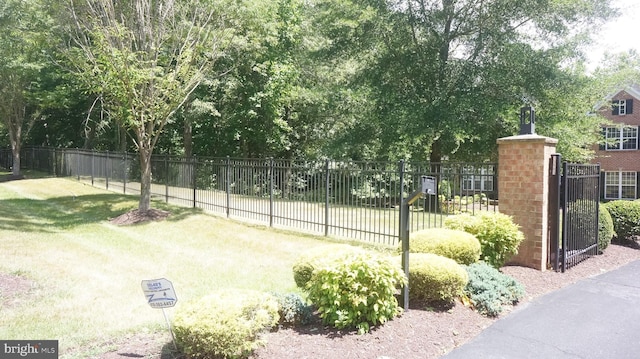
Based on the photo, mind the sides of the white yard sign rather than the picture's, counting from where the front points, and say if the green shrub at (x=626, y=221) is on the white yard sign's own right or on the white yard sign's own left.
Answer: on the white yard sign's own left

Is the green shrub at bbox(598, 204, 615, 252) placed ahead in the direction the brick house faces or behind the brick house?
ahead

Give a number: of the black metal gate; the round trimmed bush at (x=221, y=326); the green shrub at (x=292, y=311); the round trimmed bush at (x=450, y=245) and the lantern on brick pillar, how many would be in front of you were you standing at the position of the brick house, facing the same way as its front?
5

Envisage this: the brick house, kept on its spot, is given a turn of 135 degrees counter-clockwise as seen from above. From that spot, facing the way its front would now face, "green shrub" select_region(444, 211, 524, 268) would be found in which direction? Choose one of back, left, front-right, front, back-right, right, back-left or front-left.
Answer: back-right

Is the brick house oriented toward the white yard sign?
yes

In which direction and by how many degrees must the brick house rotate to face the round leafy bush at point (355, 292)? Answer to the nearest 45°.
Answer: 0° — it already faces it

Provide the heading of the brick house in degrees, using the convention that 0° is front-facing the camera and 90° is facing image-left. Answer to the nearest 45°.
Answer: approximately 0°

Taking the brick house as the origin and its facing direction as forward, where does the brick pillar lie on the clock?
The brick pillar is roughly at 12 o'clock from the brick house.

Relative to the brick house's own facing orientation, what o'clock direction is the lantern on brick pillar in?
The lantern on brick pillar is roughly at 12 o'clock from the brick house.

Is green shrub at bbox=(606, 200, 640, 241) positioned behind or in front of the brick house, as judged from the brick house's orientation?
in front

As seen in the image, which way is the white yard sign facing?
toward the camera

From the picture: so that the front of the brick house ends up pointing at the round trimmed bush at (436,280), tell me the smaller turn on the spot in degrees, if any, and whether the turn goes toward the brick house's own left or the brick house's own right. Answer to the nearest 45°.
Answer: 0° — it already faces it

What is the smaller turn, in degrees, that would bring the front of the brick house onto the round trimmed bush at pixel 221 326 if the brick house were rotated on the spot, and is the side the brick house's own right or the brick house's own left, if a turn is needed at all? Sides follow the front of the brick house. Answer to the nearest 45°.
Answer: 0° — it already faces it

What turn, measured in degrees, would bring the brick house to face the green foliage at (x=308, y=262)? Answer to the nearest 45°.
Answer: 0° — it already faces it

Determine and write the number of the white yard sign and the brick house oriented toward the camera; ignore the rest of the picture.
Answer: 2

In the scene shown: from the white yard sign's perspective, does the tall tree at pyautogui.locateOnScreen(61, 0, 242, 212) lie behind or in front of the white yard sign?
behind
